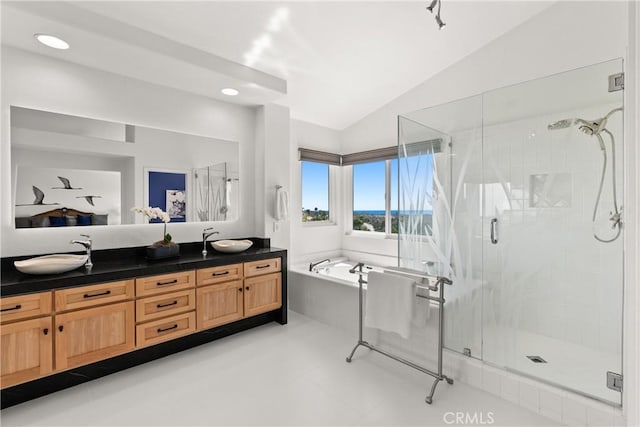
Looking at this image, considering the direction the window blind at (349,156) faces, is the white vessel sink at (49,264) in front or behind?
in front

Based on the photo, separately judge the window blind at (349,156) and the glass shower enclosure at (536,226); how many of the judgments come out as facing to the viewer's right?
0

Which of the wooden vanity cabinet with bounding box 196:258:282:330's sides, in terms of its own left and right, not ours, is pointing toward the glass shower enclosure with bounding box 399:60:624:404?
front

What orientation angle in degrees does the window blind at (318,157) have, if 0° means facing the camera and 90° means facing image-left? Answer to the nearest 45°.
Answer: approximately 315°

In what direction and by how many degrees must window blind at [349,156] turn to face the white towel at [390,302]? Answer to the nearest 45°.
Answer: approximately 45° to its left

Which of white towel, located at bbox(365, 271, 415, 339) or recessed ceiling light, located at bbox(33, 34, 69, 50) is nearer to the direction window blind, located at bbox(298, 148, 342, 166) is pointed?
the white towel

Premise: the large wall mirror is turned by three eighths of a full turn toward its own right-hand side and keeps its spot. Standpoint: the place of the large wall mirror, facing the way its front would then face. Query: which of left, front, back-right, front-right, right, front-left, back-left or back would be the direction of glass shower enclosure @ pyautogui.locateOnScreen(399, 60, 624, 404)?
back-left

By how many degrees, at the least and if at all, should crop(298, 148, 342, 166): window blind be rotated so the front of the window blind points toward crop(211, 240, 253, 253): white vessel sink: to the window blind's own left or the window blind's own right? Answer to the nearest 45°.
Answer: approximately 90° to the window blind's own right

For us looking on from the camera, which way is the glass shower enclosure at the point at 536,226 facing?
facing the viewer and to the left of the viewer

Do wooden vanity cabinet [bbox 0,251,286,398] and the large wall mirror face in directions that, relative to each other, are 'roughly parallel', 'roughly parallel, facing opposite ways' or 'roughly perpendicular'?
roughly parallel

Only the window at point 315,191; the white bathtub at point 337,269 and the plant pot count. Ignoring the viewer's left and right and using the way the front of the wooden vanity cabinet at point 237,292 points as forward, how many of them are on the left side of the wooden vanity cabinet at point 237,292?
2
